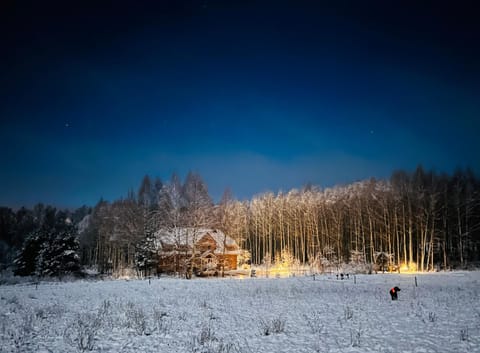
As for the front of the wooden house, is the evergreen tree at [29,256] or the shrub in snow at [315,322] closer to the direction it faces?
the shrub in snow

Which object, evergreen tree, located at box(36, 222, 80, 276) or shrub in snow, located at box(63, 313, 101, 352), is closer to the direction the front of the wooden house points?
the shrub in snow

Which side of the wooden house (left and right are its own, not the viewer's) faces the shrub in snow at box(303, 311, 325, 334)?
front

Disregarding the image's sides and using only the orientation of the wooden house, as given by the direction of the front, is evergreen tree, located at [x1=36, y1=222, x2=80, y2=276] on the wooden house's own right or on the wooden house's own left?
on the wooden house's own right

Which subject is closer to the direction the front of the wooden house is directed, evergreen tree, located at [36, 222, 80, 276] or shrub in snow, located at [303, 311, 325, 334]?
the shrub in snow

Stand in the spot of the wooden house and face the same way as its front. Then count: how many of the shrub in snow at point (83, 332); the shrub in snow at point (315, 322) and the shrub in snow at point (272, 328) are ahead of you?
3

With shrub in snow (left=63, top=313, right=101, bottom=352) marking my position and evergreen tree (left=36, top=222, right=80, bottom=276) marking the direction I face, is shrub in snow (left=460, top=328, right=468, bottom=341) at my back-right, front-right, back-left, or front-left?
back-right

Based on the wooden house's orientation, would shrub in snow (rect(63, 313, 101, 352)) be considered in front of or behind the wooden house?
in front

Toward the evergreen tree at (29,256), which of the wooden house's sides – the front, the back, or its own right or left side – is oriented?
right

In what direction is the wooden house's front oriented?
toward the camera

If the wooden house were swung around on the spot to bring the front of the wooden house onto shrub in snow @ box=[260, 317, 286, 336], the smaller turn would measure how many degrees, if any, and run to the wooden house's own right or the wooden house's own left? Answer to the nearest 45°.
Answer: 0° — it already faces it
